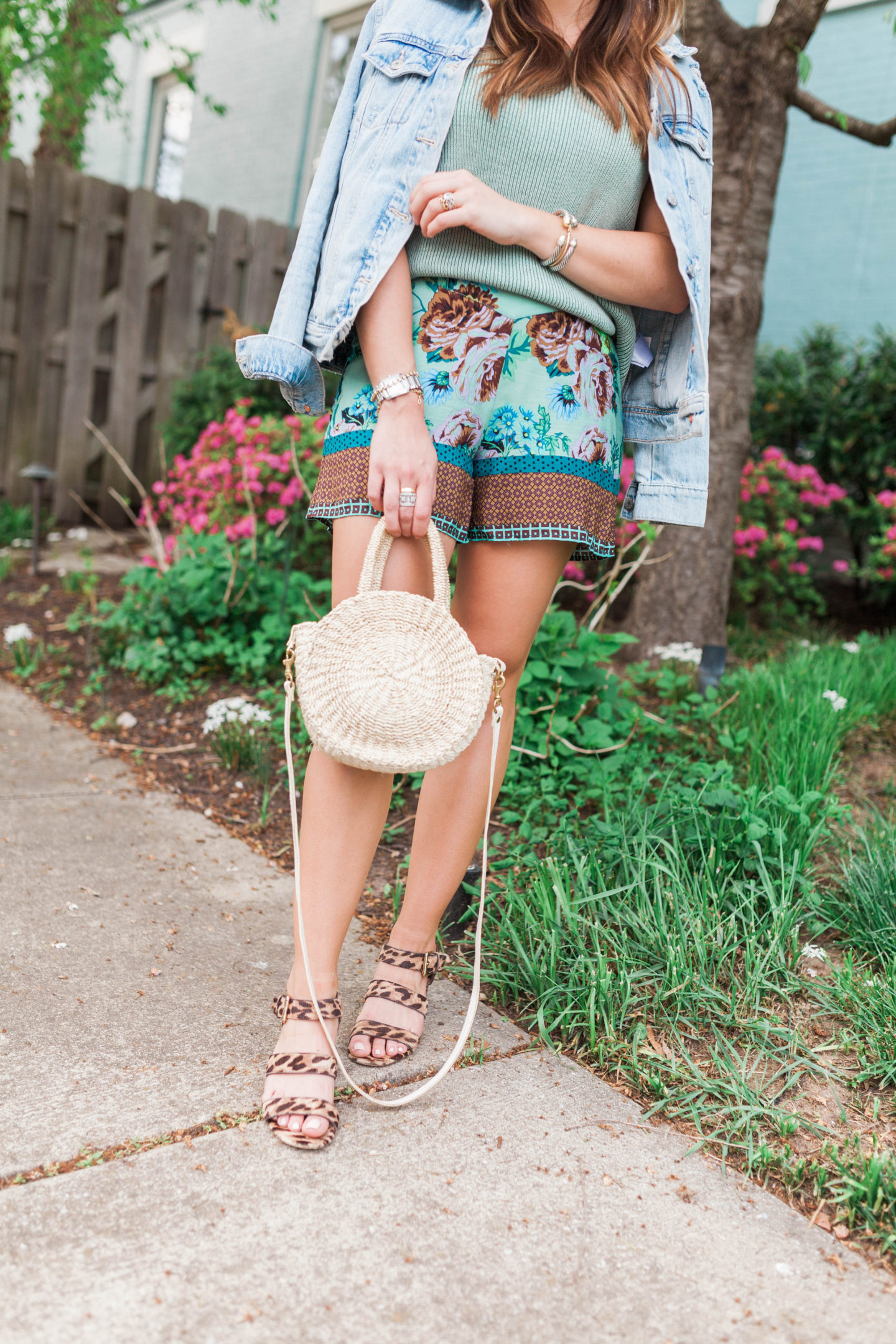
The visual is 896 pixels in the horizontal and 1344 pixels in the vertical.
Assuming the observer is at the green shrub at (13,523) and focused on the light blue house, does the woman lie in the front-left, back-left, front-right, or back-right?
back-right

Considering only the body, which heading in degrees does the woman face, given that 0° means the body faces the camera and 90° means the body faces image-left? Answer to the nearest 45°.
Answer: approximately 0°

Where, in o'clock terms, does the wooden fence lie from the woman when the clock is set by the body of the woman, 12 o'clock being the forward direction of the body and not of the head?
The wooden fence is roughly at 5 o'clock from the woman.

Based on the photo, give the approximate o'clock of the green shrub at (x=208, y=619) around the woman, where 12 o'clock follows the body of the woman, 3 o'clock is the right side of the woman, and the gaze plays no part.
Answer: The green shrub is roughly at 5 o'clock from the woman.

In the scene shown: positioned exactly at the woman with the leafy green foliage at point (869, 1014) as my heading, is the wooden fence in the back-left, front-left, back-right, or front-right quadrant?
back-left

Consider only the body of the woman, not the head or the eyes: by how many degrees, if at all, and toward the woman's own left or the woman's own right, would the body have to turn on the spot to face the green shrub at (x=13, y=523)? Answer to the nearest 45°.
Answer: approximately 135° to the woman's own right

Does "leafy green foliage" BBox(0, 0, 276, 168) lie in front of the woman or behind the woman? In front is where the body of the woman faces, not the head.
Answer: behind

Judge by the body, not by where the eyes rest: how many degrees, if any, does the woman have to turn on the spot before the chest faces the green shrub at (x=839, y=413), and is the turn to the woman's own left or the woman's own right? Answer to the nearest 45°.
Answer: approximately 135° to the woman's own left

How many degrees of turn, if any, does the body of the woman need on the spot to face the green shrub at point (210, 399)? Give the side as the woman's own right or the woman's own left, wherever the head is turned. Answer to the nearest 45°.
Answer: approximately 180°
